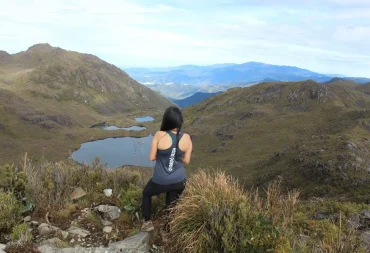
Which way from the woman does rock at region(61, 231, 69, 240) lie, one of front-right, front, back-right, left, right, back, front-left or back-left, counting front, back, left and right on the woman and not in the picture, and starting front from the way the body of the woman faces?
left

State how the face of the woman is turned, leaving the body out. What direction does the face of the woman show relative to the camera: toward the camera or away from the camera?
away from the camera

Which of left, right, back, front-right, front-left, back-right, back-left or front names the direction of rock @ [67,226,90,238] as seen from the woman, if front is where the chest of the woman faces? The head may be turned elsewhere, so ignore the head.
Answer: left

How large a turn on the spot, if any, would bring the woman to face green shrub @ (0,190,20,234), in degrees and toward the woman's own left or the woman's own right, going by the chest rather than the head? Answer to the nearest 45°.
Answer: approximately 90° to the woman's own left

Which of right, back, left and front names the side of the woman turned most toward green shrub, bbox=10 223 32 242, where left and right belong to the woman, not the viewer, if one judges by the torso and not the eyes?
left

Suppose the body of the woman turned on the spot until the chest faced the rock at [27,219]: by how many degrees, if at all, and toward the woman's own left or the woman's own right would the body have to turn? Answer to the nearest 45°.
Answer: approximately 90° to the woman's own left

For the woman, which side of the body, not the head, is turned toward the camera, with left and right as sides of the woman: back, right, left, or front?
back

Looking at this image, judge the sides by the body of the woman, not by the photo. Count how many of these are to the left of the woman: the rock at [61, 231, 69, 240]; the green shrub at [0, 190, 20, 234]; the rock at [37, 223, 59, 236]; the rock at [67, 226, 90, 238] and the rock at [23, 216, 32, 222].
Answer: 5

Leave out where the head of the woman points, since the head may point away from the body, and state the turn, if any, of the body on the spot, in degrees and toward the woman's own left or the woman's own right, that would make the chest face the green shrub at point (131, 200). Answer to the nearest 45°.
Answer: approximately 45° to the woman's own left

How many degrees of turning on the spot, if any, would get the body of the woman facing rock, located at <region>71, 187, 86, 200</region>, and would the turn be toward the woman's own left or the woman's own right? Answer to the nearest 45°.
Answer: approximately 45° to the woman's own left

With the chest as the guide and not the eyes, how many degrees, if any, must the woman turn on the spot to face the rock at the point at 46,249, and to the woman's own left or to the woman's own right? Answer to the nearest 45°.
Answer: approximately 135° to the woman's own left

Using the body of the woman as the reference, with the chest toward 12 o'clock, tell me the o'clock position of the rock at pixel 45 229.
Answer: The rock is roughly at 9 o'clock from the woman.

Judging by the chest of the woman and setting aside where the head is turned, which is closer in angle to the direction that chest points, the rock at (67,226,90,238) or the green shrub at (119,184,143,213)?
the green shrub

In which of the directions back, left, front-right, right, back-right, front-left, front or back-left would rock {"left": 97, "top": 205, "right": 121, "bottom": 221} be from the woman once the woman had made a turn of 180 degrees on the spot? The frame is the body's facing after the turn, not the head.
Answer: back-right
